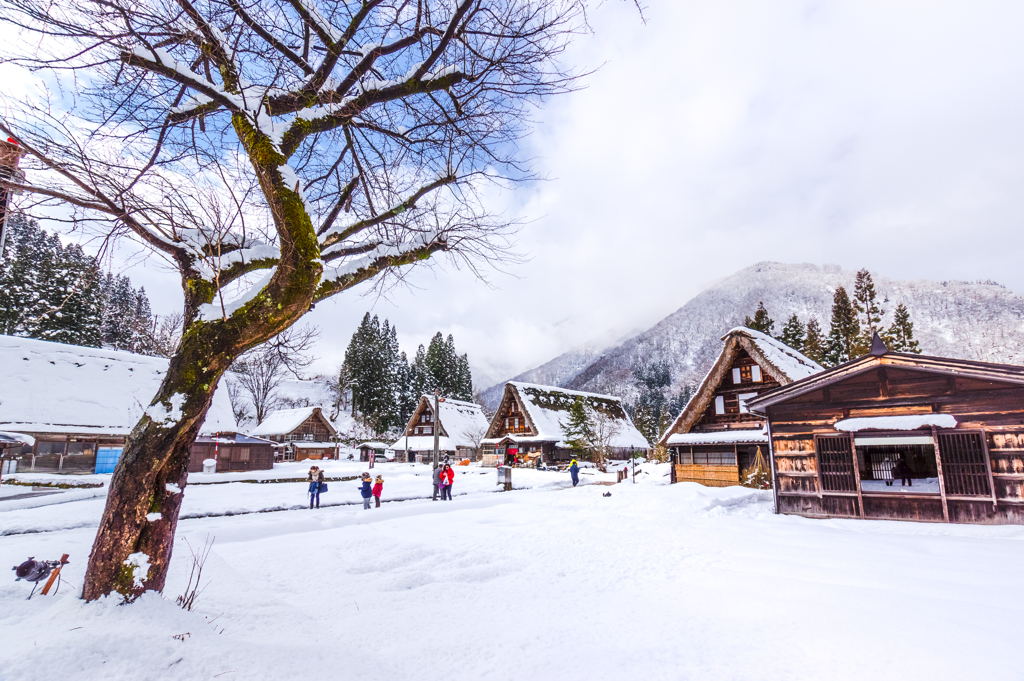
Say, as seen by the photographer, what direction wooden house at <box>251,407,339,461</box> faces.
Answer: facing the viewer and to the right of the viewer

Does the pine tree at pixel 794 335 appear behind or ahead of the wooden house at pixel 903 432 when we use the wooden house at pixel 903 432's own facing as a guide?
behind

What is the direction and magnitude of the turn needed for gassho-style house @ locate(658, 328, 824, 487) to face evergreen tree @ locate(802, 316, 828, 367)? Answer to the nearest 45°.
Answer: approximately 135° to its right

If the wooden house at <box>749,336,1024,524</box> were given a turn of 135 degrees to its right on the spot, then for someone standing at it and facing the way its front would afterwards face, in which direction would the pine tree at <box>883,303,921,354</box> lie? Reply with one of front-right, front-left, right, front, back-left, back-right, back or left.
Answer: front-right

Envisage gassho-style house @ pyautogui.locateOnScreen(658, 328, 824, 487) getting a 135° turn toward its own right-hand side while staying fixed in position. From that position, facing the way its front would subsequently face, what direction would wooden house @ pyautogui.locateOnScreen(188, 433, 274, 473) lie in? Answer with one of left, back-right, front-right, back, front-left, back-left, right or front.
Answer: left

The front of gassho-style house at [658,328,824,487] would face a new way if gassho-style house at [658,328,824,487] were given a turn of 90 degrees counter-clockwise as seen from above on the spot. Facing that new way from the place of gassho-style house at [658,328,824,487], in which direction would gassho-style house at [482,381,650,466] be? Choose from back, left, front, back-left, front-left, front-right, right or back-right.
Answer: back

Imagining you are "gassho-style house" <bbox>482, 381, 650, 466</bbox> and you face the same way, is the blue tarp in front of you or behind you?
in front

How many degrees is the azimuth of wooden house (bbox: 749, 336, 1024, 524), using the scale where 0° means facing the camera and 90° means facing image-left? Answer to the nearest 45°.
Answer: approximately 0°

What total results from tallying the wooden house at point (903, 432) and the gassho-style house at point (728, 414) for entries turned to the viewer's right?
0

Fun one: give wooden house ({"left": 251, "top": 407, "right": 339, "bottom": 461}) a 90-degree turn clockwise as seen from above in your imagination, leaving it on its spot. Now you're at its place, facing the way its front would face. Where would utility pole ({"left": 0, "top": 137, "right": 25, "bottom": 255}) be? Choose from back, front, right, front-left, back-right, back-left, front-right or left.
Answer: front-left

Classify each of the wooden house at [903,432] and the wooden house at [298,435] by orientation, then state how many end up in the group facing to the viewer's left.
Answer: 0
